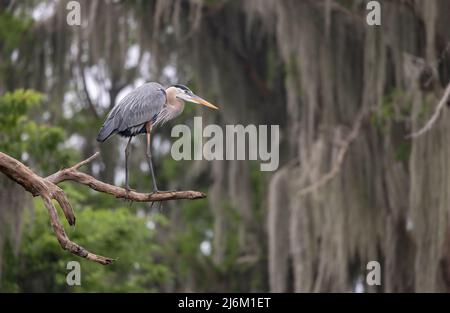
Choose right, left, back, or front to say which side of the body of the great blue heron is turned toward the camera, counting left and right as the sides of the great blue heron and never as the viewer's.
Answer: right
